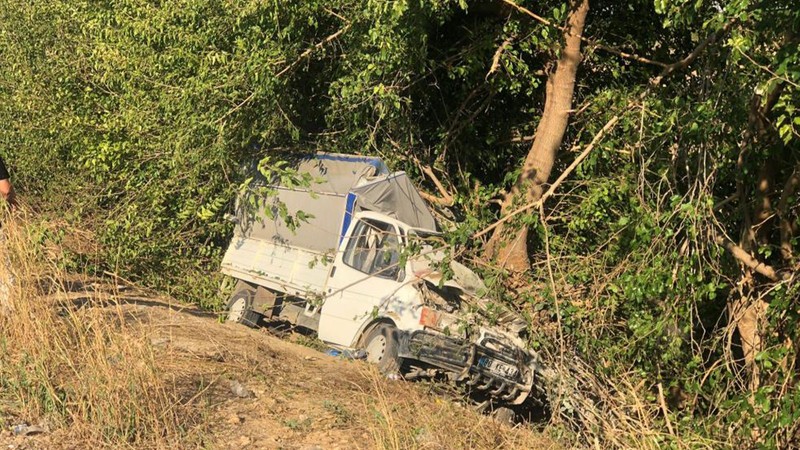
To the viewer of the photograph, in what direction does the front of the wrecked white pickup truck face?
facing the viewer and to the right of the viewer

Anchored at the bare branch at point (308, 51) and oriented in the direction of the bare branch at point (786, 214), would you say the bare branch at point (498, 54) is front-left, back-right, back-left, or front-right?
front-left

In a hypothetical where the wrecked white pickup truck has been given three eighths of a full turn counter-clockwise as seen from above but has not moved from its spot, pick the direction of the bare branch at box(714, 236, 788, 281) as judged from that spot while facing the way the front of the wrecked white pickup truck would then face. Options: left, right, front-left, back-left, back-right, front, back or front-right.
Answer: back-right

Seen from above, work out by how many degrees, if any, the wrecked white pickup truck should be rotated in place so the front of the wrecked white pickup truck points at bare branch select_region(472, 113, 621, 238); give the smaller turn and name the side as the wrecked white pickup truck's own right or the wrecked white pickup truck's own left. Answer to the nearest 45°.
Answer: approximately 90° to the wrecked white pickup truck's own left

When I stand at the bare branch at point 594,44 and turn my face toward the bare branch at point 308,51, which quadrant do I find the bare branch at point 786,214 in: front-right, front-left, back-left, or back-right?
back-left

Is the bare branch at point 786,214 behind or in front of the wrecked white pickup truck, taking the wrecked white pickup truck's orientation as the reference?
in front
